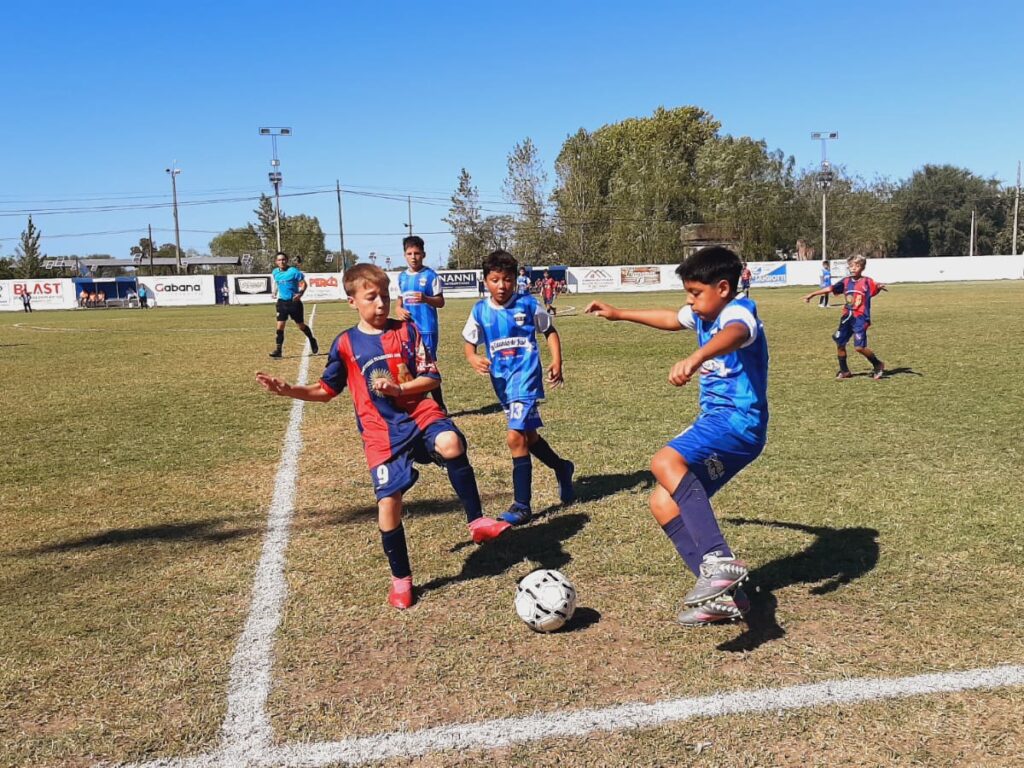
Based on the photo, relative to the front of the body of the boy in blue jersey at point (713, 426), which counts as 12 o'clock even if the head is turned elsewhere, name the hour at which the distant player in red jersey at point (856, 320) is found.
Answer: The distant player in red jersey is roughly at 5 o'clock from the boy in blue jersey.

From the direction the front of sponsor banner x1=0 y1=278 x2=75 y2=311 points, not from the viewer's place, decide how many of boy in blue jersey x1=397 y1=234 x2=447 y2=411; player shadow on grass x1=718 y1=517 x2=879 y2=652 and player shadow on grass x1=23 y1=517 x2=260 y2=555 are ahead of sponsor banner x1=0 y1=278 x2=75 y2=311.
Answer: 3

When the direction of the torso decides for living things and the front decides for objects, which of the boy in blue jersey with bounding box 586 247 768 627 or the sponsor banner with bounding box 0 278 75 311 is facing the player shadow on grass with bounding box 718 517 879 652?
the sponsor banner

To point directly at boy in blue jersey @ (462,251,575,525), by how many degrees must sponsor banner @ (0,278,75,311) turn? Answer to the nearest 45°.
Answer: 0° — it already faces them

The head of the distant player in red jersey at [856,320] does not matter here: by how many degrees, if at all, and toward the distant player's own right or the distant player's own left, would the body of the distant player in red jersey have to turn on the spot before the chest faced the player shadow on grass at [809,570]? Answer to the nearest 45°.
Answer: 0° — they already face it

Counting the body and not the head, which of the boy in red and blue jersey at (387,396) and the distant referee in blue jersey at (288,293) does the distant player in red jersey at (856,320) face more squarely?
the boy in red and blue jersey

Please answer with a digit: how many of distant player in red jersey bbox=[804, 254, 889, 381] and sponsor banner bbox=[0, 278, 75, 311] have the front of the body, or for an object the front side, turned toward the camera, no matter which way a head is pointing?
2

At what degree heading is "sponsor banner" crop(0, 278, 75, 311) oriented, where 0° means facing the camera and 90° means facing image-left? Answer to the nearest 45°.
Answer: approximately 0°

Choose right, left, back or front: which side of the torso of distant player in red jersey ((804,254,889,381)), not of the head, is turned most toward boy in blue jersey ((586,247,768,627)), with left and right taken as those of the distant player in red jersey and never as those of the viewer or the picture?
front

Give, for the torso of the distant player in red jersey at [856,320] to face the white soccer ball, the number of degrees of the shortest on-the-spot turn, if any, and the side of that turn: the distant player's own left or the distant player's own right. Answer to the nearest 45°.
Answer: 0° — they already face it

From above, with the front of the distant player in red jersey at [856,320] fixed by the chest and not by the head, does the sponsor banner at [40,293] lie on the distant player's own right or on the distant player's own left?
on the distant player's own right

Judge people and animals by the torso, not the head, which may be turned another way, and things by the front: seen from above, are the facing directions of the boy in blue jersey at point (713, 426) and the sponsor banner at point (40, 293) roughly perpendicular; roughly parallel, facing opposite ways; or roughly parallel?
roughly perpendicular

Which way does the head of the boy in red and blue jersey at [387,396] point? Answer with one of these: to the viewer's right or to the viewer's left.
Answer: to the viewer's right
